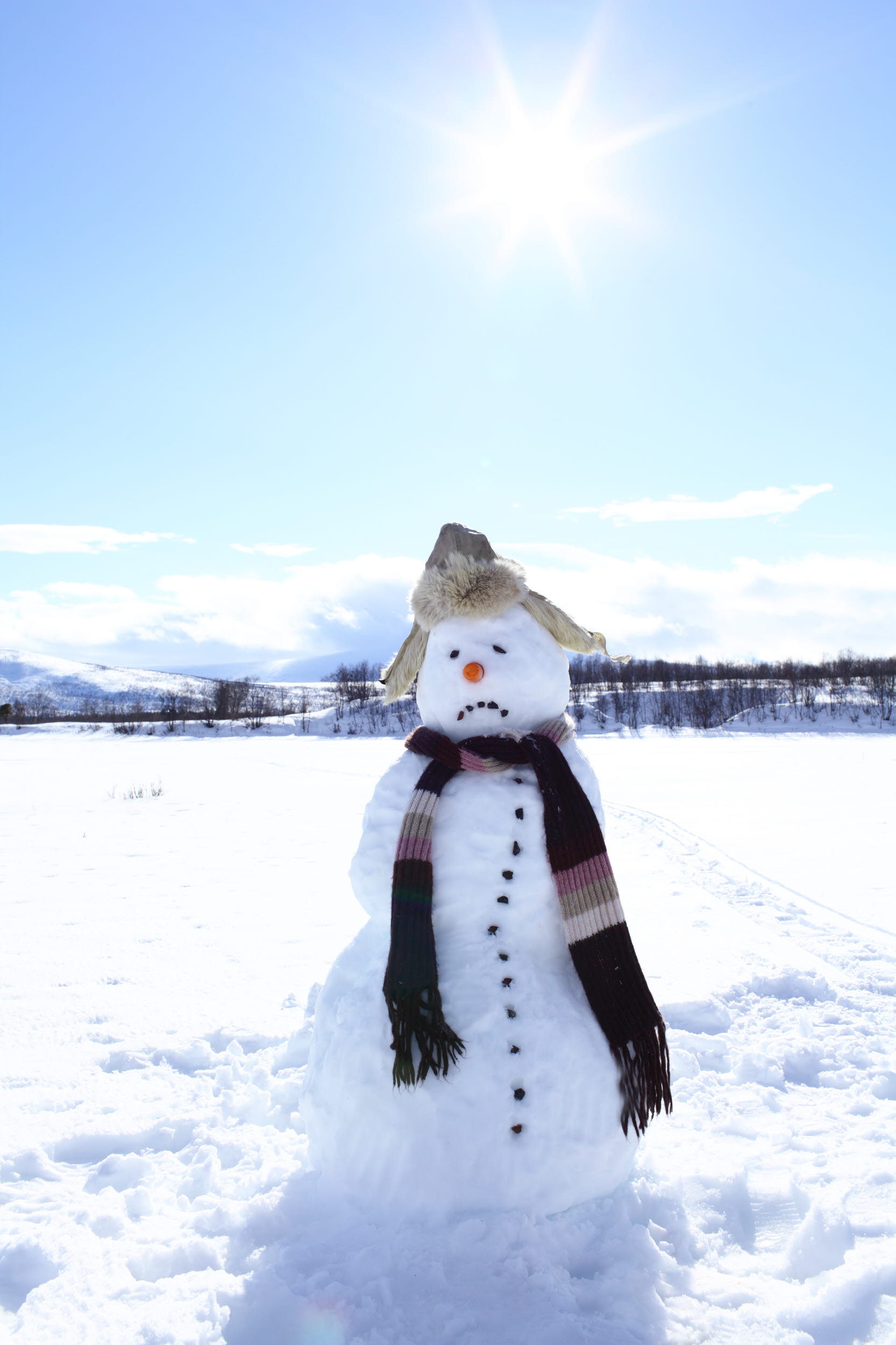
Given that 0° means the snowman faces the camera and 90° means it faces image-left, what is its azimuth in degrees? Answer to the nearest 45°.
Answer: approximately 0°
